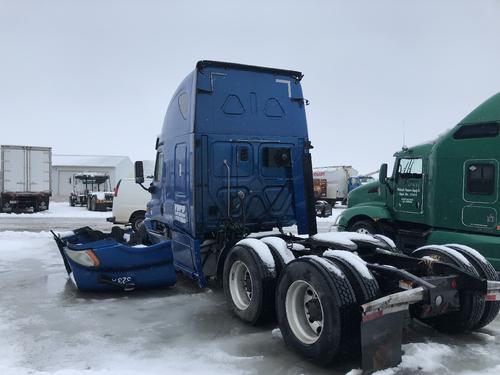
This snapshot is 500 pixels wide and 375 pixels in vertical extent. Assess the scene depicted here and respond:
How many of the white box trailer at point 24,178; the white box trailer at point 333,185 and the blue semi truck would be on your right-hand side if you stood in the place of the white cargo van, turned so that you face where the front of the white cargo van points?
1

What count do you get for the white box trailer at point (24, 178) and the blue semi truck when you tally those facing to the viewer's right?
0

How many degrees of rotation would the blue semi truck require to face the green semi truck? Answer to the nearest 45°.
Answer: approximately 90° to its right

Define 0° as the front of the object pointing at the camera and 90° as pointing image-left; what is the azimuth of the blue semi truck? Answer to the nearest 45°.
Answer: approximately 135°

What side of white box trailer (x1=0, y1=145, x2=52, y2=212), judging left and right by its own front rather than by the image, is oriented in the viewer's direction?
back

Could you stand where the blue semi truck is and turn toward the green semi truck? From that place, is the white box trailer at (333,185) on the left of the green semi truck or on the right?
left

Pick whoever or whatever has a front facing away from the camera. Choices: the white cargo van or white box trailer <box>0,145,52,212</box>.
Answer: the white box trailer

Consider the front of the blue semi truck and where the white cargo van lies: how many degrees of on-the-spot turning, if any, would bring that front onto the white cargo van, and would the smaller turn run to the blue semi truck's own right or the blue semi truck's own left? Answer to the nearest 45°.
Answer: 0° — it already faces it

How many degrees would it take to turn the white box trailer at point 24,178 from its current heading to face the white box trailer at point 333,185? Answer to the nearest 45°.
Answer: approximately 90° to its right

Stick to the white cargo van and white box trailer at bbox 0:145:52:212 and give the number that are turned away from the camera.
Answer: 1
